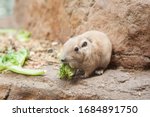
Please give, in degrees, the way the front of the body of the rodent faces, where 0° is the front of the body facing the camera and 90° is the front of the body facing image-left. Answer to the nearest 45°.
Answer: approximately 45°

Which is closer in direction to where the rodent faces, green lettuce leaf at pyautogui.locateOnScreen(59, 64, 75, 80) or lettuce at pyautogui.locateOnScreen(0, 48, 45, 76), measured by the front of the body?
the green lettuce leaf

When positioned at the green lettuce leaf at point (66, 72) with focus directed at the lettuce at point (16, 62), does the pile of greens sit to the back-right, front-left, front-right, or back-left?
front-right

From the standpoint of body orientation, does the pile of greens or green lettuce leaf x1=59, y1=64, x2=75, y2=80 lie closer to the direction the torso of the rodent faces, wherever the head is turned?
the green lettuce leaf

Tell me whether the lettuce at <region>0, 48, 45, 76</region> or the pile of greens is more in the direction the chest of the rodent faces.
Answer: the lettuce

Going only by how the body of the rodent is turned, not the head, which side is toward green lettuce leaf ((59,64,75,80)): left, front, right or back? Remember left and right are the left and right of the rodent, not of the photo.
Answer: front

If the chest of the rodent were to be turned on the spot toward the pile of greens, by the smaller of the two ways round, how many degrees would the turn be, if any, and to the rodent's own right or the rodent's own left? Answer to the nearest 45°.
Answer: approximately 90° to the rodent's own right

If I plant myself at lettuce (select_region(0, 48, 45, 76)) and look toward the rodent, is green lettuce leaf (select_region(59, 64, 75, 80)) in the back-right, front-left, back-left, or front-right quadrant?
front-right
